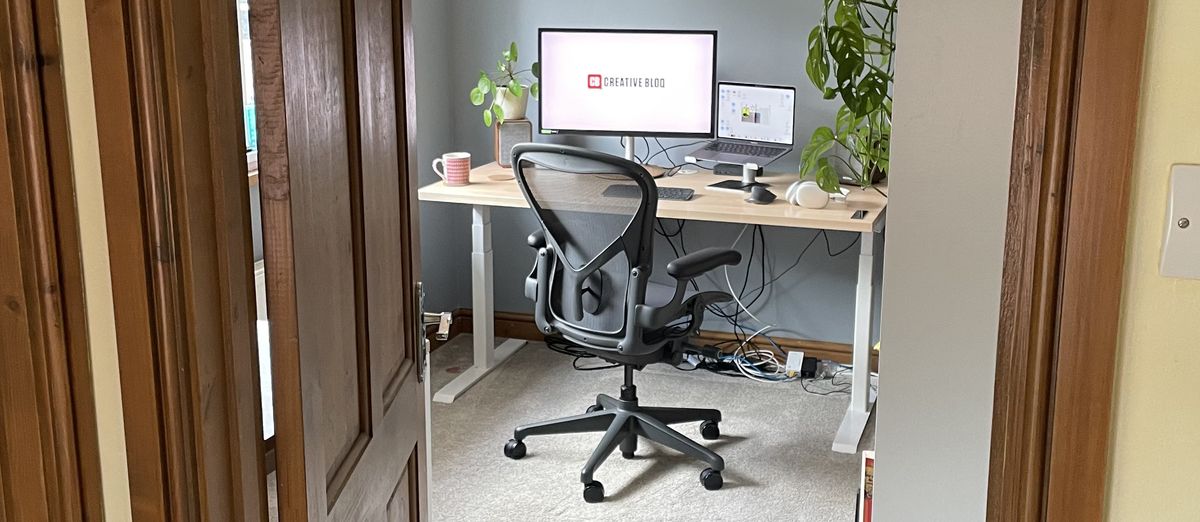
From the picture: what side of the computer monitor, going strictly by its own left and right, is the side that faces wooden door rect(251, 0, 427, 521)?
front

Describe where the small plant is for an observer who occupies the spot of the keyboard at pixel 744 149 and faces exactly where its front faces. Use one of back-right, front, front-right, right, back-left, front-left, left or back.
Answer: right

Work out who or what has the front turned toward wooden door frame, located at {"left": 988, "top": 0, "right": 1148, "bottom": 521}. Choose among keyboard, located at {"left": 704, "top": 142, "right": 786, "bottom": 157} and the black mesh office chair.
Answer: the keyboard

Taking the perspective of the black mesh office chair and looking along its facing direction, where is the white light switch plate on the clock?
The white light switch plate is roughly at 4 o'clock from the black mesh office chair.

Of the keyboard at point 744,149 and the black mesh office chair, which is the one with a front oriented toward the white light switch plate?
the keyboard

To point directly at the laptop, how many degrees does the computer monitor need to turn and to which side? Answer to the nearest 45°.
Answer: approximately 90° to its left

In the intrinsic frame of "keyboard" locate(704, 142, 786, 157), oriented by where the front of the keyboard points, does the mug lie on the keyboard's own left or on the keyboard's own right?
on the keyboard's own right

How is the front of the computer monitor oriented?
toward the camera

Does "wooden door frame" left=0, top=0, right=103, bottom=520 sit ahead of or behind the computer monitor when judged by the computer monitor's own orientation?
ahead

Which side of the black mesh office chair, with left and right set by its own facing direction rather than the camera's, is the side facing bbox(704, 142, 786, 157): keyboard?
front

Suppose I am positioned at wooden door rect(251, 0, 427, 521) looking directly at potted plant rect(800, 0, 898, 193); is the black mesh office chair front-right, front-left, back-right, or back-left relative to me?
front-left

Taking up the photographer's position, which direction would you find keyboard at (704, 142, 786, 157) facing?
facing the viewer

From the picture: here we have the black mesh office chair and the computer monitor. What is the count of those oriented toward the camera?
1

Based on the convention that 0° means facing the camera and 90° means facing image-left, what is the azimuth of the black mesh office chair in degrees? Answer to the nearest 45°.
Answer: approximately 225°

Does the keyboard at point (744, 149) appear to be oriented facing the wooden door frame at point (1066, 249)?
yes
